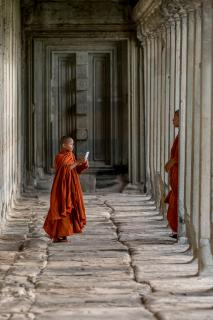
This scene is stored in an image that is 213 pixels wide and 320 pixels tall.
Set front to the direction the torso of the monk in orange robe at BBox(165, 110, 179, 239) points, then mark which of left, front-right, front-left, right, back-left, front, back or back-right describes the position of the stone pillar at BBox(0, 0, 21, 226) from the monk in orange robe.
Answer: front-right

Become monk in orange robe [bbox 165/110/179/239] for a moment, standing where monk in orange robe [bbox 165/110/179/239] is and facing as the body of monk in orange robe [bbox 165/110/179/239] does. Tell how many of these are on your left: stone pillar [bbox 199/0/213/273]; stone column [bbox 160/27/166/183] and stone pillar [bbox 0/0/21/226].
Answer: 1

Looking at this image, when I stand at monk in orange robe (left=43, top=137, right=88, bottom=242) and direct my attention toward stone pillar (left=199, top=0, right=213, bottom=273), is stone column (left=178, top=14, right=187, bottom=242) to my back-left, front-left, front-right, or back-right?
front-left

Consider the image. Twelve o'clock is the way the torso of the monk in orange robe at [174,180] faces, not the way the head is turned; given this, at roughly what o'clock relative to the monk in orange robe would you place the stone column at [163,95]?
The stone column is roughly at 3 o'clock from the monk in orange robe.

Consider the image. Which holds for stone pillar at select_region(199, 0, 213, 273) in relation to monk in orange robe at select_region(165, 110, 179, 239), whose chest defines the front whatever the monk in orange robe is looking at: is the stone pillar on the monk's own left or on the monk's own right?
on the monk's own left

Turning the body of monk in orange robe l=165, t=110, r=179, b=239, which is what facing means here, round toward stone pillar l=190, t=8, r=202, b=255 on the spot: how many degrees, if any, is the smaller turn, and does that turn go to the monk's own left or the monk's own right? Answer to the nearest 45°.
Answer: approximately 90° to the monk's own left

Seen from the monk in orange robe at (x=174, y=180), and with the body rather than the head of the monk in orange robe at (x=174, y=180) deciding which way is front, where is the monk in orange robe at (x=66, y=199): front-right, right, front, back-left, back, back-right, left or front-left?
front

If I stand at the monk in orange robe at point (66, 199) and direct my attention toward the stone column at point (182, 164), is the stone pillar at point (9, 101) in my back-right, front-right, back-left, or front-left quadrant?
back-left

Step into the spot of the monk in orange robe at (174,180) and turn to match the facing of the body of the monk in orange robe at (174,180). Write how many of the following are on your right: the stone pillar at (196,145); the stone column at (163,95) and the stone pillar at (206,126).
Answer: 1

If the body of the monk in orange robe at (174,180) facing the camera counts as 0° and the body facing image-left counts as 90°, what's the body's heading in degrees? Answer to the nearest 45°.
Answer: approximately 90°
